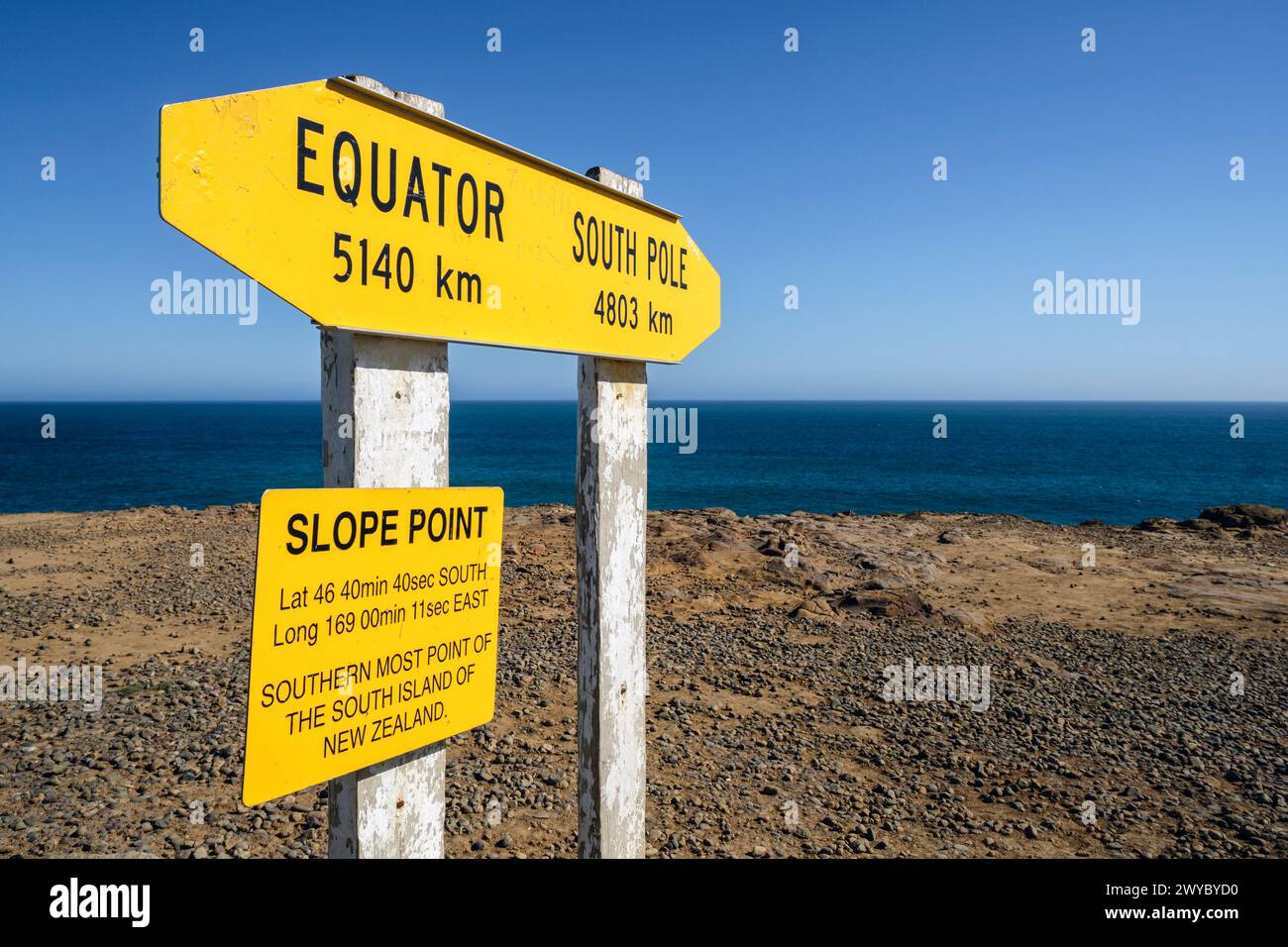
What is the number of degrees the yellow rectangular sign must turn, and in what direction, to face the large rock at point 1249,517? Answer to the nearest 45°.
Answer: approximately 90° to its left

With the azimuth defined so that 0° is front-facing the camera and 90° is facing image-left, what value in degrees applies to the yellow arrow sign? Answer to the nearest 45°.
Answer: approximately 315°

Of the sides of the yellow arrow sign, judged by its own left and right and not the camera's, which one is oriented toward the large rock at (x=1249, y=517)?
left

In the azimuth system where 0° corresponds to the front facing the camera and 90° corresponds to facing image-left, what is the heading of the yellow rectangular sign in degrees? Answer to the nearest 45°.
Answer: approximately 315°

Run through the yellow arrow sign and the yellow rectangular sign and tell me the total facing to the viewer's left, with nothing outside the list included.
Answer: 0
